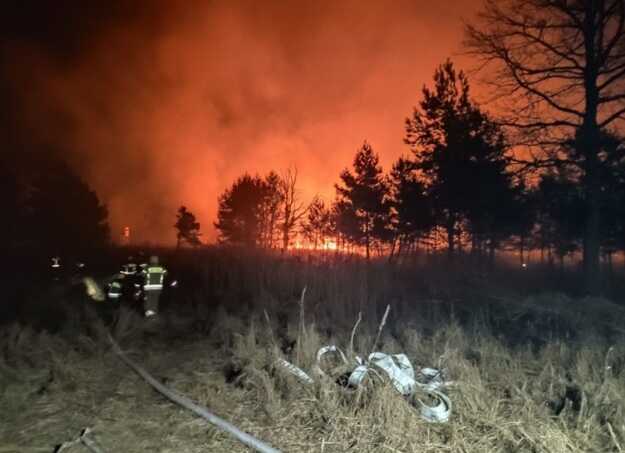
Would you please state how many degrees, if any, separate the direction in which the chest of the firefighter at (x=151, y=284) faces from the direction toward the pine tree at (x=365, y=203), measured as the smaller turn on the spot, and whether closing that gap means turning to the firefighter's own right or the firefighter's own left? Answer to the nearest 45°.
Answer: approximately 45° to the firefighter's own right

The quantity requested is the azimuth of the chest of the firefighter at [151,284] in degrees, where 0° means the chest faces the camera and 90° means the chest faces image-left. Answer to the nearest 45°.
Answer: approximately 180°
